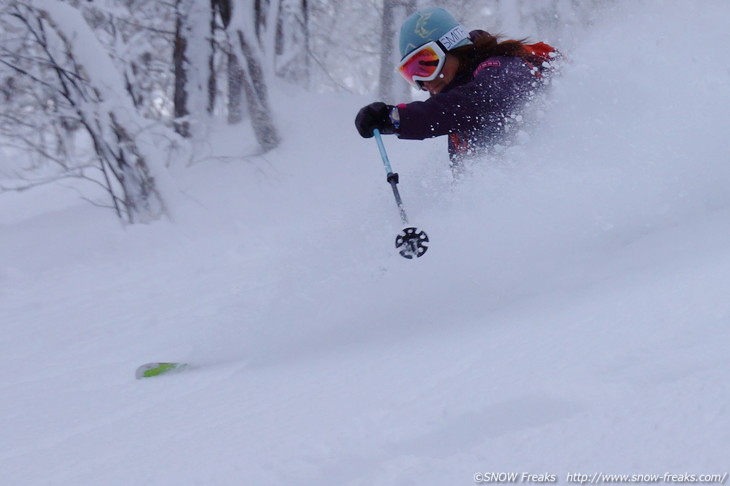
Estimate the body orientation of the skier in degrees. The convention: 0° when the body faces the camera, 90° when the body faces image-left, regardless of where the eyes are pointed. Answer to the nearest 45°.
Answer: approximately 90°
